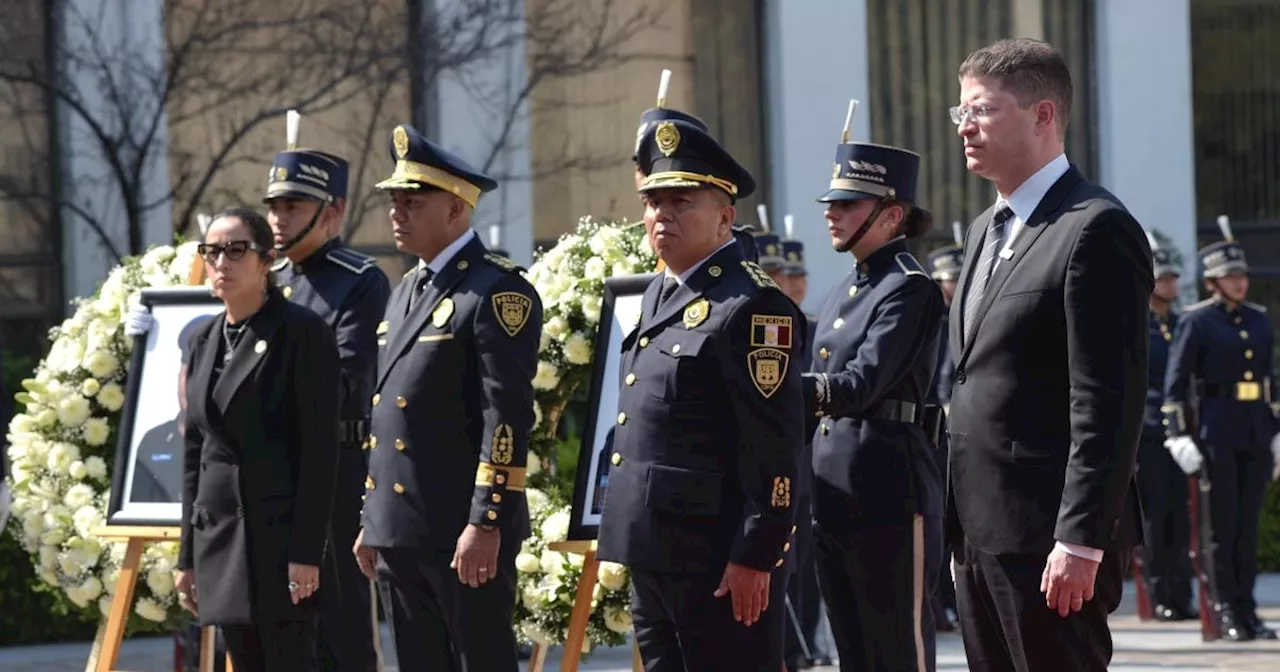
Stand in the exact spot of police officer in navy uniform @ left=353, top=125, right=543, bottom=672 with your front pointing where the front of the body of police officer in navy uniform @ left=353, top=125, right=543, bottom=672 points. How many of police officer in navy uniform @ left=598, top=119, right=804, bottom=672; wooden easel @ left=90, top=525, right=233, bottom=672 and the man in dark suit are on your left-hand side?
2

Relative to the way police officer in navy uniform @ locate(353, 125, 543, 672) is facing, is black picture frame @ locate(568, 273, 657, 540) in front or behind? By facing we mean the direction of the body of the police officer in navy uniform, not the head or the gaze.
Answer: behind

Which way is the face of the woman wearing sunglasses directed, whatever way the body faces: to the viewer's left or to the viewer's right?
to the viewer's left

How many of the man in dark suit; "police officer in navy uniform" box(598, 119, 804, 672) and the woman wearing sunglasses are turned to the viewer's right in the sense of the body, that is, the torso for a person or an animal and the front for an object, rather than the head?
0

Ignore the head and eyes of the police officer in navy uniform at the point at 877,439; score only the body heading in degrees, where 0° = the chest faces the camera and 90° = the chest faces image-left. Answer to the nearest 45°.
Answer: approximately 45°

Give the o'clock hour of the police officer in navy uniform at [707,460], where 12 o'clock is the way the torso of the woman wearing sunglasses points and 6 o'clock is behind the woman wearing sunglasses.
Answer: The police officer in navy uniform is roughly at 9 o'clock from the woman wearing sunglasses.

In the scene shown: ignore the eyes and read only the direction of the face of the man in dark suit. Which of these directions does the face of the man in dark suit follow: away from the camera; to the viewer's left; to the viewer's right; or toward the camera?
to the viewer's left

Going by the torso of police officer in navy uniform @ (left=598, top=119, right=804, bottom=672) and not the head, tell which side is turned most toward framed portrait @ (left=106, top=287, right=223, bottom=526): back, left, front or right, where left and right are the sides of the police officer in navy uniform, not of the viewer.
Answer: right

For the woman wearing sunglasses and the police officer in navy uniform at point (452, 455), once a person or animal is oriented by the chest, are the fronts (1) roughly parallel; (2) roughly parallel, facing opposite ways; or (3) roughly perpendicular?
roughly parallel

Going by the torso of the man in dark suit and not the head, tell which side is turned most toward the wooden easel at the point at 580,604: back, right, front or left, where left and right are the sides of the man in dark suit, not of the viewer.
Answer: right

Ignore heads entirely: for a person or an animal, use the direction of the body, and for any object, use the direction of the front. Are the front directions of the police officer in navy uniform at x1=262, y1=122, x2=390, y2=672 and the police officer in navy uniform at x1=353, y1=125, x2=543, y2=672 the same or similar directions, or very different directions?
same or similar directions

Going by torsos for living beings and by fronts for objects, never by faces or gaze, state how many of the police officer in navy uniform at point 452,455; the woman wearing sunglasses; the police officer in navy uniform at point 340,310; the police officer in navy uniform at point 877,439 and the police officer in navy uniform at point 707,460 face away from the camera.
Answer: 0

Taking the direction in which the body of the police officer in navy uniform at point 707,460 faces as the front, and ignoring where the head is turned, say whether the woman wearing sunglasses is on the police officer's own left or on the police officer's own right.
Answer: on the police officer's own right
